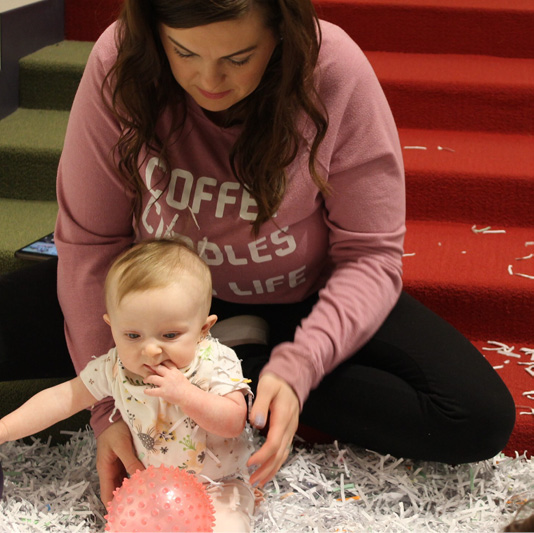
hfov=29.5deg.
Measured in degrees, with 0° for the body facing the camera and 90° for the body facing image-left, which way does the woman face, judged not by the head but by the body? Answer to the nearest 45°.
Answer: approximately 0°
